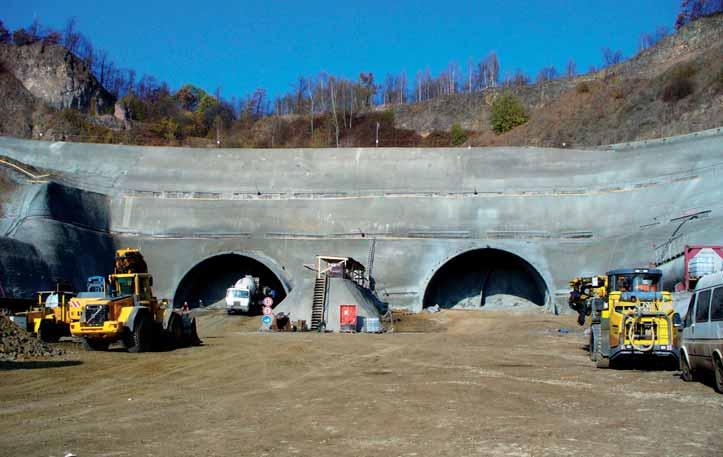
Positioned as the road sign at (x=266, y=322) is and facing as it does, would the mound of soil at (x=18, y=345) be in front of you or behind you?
in front

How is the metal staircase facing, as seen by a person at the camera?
facing the viewer

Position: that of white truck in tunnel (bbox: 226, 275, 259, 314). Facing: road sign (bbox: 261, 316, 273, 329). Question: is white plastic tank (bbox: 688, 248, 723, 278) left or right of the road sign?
left

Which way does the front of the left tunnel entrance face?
toward the camera

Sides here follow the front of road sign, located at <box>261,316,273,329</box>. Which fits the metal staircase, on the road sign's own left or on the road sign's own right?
on the road sign's own left

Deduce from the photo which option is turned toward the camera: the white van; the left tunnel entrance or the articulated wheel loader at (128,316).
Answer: the left tunnel entrance

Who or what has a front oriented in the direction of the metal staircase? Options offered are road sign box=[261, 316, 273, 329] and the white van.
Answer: the white van

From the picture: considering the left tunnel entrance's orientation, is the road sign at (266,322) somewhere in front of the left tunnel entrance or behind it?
in front

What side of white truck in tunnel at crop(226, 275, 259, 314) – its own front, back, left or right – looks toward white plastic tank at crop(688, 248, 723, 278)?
left

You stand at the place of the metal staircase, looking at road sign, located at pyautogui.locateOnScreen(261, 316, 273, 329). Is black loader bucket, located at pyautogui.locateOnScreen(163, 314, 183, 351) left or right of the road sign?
left
